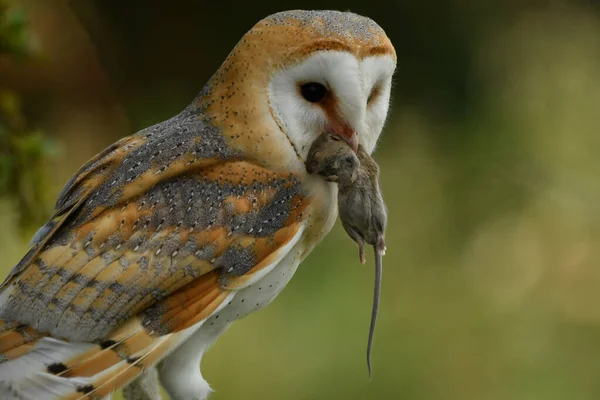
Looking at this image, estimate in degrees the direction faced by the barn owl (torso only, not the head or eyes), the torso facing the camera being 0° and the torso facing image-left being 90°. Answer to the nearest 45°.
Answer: approximately 270°
